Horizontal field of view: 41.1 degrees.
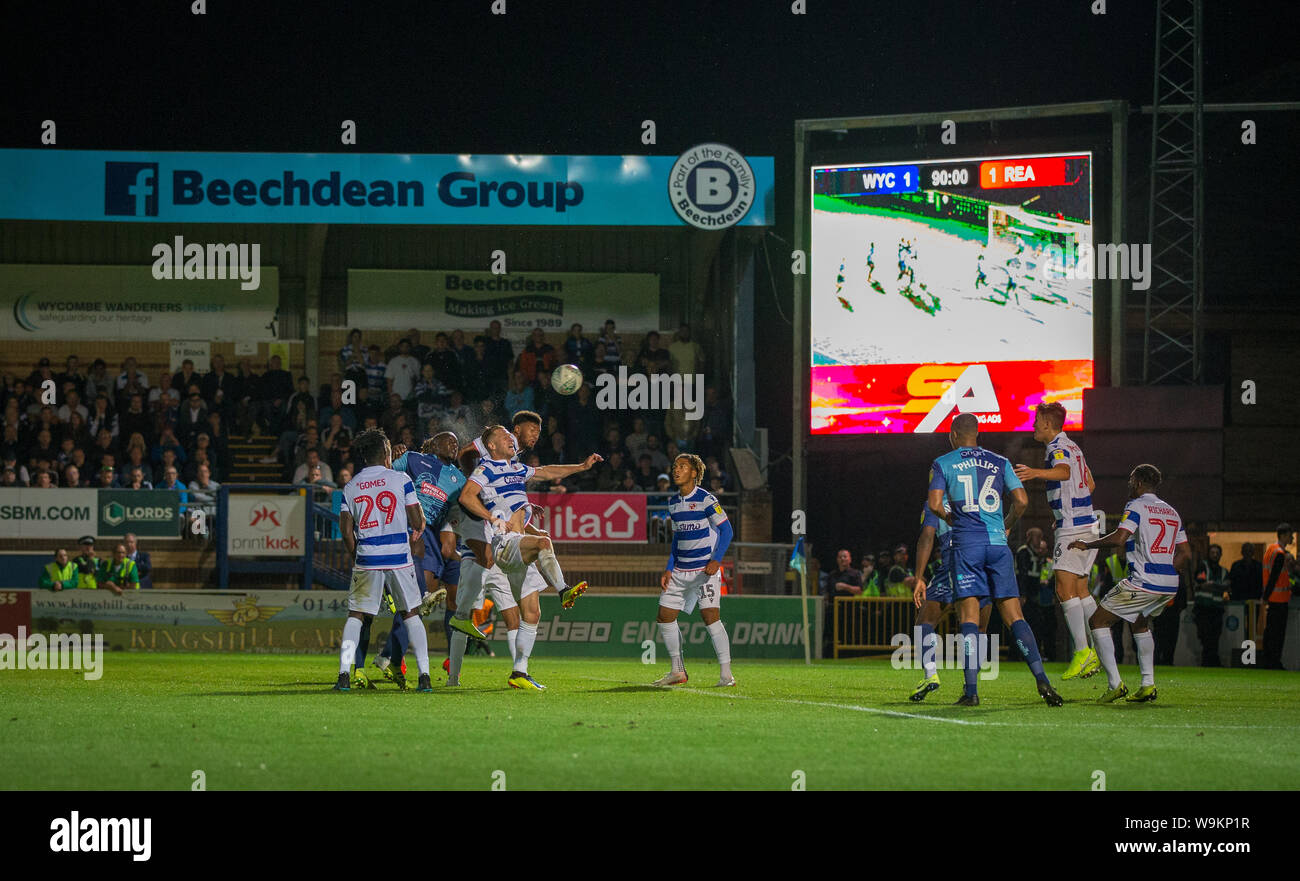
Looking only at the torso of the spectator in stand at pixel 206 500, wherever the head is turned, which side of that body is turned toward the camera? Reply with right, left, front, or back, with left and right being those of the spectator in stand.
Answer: front

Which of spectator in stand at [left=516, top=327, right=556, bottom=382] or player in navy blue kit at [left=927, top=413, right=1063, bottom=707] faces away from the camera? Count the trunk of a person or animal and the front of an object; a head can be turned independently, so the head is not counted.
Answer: the player in navy blue kit

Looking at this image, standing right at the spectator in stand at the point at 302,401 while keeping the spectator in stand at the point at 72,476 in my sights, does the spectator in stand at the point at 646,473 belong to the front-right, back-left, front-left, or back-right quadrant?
back-left

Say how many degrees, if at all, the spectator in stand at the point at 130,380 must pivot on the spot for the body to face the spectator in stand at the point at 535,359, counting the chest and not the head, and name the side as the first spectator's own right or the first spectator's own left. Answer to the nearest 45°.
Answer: approximately 90° to the first spectator's own left

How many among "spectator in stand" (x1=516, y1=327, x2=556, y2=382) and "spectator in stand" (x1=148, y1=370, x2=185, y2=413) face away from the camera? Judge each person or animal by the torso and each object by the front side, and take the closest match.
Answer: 0

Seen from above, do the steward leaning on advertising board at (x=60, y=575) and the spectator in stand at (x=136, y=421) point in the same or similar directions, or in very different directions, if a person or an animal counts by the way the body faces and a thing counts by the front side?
same or similar directions

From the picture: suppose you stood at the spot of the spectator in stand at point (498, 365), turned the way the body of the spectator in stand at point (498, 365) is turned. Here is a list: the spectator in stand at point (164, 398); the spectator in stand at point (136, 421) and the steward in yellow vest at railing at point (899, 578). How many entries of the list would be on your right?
2

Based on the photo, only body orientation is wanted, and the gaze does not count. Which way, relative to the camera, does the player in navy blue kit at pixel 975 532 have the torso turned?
away from the camera

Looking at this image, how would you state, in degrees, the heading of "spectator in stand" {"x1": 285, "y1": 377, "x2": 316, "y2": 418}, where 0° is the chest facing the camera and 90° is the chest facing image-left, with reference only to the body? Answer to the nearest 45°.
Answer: approximately 0°

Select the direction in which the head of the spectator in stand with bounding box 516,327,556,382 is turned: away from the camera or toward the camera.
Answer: toward the camera

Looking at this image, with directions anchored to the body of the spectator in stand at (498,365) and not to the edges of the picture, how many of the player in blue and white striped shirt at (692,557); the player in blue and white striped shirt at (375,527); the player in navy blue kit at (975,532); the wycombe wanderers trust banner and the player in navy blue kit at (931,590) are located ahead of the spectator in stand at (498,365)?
4

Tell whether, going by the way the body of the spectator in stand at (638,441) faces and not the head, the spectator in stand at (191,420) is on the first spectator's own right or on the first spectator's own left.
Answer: on the first spectator's own right

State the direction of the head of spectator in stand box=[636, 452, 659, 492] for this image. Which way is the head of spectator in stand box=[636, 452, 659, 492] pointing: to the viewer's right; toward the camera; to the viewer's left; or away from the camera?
toward the camera

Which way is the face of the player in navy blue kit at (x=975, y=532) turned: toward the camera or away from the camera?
away from the camera

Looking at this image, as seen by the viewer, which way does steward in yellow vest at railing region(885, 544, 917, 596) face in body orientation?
toward the camera

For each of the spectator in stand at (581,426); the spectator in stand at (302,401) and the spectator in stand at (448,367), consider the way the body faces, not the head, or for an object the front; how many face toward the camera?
3

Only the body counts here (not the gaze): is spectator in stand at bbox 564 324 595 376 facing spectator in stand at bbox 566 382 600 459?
yes

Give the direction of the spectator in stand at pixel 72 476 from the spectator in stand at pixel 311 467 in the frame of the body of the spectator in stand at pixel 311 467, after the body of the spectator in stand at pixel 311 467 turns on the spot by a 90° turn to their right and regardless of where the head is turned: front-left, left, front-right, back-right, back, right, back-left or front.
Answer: front
